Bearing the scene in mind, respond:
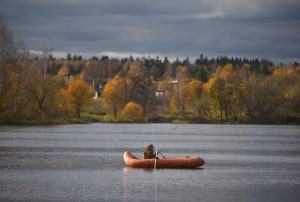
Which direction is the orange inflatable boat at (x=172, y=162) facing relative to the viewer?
to the viewer's left
